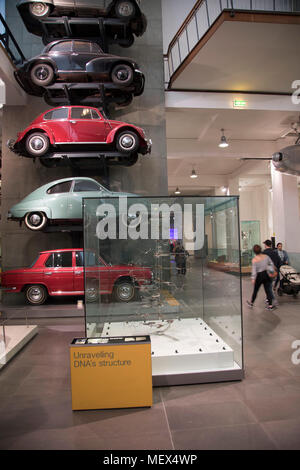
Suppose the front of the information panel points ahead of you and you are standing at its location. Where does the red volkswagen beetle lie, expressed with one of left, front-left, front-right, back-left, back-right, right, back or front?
back

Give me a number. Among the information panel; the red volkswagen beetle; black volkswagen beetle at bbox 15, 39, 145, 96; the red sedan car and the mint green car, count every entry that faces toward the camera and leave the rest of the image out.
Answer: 1

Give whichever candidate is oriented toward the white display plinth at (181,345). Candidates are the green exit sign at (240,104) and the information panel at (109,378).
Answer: the green exit sign

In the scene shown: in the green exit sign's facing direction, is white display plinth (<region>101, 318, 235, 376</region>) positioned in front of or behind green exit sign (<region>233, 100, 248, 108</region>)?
in front

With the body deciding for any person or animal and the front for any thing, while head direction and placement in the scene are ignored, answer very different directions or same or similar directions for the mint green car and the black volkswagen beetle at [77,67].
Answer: same or similar directions

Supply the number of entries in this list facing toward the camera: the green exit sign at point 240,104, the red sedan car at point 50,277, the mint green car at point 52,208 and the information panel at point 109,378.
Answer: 2

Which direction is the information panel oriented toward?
toward the camera

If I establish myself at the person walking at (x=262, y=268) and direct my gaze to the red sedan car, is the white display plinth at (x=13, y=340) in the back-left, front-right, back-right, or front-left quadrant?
front-left

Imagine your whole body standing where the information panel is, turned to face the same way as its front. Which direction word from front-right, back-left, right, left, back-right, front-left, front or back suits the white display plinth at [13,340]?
back-right

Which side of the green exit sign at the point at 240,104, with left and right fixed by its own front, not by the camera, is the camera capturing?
front
